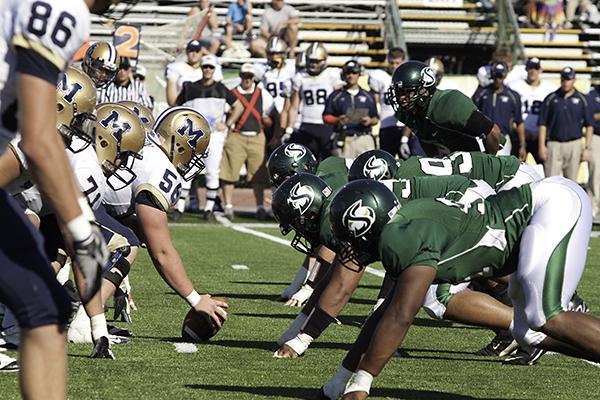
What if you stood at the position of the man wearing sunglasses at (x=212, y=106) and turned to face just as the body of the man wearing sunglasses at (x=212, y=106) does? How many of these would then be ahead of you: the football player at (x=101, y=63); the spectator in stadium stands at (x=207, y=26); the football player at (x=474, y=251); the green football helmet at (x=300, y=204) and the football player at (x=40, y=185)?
4

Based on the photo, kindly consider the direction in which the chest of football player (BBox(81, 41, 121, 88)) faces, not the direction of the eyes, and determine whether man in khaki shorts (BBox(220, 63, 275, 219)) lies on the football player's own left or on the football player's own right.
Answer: on the football player's own left

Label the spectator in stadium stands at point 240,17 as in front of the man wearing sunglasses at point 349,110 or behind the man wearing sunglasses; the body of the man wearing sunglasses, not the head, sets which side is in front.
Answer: behind

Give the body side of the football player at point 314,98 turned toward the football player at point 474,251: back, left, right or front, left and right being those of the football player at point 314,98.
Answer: front

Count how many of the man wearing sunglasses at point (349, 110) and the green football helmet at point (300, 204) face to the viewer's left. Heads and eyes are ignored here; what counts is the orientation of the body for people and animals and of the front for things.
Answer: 1

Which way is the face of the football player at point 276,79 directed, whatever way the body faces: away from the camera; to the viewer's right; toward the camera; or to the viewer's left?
toward the camera

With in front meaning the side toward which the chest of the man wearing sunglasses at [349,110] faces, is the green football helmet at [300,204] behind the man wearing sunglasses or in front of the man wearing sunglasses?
in front

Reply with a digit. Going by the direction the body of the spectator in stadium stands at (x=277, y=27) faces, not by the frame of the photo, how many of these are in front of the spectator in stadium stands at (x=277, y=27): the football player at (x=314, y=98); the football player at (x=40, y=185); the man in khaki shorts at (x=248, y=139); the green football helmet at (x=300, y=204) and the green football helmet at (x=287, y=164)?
5

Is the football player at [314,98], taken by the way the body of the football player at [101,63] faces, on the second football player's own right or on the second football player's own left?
on the second football player's own left

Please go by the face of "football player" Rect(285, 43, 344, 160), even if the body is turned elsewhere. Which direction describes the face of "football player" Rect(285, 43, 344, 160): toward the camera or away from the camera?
toward the camera

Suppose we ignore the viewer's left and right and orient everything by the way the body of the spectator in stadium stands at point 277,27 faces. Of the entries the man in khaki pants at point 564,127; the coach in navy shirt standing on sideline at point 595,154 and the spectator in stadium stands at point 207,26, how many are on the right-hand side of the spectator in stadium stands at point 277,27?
1

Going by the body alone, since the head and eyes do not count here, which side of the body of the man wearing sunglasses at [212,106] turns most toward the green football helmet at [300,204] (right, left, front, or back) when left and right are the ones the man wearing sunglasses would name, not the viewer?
front

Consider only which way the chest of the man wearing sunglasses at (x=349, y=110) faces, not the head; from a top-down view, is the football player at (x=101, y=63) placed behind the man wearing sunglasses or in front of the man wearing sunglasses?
in front

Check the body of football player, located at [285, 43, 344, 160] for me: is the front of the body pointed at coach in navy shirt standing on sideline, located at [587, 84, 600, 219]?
no

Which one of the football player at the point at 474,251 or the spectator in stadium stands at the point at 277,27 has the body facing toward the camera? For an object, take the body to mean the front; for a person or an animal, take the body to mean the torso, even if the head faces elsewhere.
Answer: the spectator in stadium stands

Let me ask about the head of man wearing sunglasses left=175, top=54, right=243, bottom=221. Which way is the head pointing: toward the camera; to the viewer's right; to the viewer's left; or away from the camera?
toward the camera

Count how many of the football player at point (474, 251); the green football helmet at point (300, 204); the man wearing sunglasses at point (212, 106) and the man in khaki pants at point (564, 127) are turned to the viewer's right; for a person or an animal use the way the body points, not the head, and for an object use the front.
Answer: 0

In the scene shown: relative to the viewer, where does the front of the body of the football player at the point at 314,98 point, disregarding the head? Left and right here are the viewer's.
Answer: facing the viewer

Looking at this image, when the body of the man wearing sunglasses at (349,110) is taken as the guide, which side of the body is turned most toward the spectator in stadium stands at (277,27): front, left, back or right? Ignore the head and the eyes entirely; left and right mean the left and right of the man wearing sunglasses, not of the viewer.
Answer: back
